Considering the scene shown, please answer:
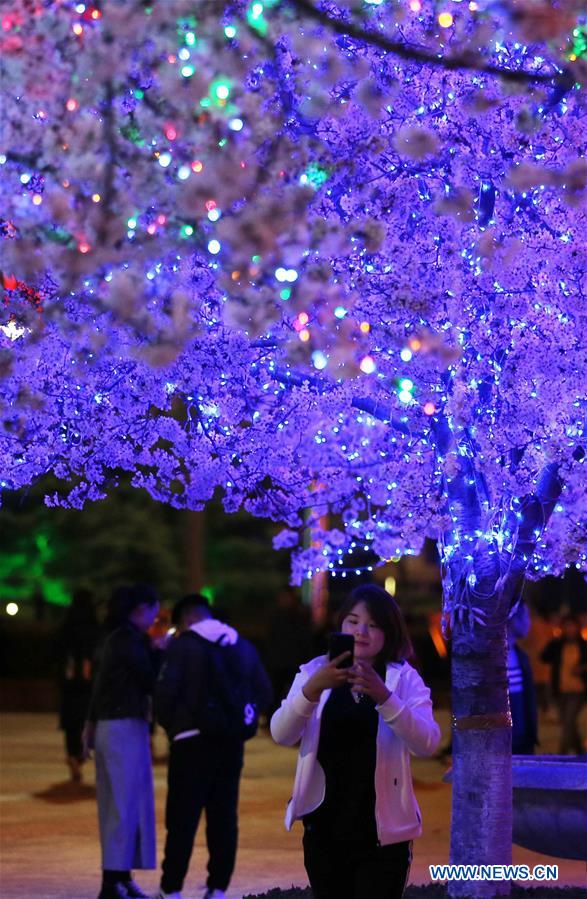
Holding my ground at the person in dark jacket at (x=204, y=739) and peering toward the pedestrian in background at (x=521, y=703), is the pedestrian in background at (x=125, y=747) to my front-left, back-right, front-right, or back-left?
back-left

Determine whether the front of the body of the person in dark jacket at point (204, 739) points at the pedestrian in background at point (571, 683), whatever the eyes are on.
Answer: no

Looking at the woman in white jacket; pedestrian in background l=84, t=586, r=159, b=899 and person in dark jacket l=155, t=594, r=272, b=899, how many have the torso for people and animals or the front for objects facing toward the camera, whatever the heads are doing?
1

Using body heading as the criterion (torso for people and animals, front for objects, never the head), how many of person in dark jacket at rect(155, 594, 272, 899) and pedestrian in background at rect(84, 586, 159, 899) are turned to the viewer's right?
1

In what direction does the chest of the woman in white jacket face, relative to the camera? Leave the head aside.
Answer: toward the camera

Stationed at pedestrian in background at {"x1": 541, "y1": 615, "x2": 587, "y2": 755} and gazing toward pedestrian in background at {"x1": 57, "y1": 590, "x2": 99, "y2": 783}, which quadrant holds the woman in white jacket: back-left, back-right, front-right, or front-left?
front-left

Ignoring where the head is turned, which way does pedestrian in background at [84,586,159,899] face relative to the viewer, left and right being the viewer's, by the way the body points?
facing to the right of the viewer

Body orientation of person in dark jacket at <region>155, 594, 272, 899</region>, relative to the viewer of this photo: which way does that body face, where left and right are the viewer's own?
facing away from the viewer and to the left of the viewer

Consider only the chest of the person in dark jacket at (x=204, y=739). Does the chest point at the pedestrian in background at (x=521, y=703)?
no

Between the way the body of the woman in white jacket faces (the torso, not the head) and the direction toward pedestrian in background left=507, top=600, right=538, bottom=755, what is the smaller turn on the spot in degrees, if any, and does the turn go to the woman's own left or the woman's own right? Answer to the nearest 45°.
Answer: approximately 180°

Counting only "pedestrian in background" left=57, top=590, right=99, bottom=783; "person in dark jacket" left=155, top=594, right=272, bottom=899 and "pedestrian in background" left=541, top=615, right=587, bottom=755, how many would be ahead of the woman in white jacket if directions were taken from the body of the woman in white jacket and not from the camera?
0

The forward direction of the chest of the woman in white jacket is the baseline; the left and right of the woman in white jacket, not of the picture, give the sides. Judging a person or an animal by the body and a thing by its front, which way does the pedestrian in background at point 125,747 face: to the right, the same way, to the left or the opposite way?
to the left
